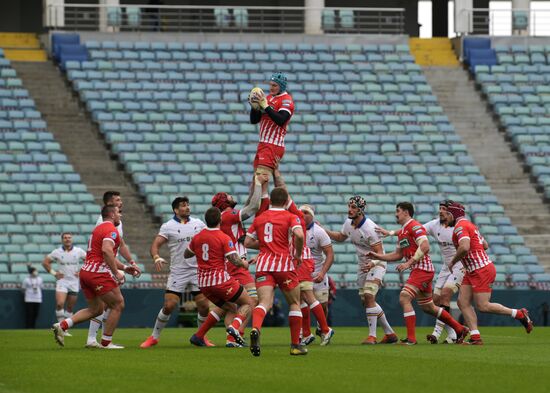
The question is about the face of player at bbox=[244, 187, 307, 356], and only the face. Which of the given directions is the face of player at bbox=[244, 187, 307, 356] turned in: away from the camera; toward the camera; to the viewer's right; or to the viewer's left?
away from the camera

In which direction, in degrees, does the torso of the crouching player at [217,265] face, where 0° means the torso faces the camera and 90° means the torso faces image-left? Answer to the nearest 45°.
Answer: approximately 225°

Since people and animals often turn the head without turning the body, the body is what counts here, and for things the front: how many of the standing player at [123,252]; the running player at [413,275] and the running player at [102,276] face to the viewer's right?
2

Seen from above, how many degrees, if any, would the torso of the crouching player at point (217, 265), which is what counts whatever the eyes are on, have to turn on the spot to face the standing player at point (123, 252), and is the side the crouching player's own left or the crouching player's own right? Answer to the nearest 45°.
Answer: approximately 90° to the crouching player's own left

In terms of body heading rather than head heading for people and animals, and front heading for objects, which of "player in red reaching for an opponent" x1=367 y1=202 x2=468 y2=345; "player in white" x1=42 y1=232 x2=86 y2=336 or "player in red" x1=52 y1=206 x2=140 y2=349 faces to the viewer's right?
"player in red" x1=52 y1=206 x2=140 y2=349

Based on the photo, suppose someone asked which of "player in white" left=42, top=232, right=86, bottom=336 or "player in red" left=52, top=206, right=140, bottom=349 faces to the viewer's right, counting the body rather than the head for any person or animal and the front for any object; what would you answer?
"player in red" left=52, top=206, right=140, bottom=349

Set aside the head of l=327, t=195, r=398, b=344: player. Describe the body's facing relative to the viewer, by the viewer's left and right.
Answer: facing the viewer and to the left of the viewer

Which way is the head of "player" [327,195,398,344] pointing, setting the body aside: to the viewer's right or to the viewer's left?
to the viewer's left

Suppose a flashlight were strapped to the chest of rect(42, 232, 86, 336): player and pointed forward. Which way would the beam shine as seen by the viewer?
toward the camera

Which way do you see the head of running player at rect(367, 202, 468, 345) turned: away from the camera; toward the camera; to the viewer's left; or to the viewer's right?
to the viewer's left

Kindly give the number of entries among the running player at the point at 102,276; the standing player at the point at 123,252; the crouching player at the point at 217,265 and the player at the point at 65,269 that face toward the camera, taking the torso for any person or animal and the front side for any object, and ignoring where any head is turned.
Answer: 1
